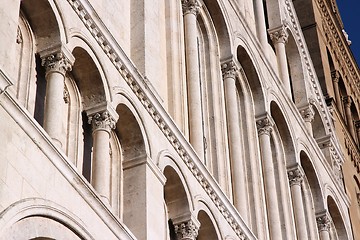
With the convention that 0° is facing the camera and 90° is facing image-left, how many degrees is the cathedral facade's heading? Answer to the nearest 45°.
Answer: approximately 315°
